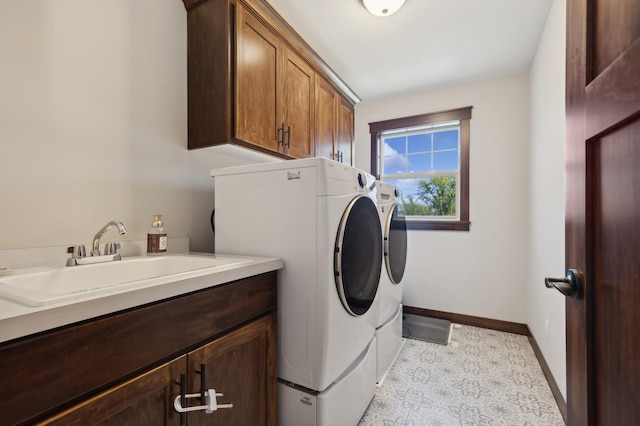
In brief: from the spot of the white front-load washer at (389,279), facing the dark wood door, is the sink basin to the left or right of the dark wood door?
right

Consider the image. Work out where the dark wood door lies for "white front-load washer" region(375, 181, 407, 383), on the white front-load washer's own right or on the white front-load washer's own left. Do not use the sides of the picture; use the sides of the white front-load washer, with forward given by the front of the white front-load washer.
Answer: on the white front-load washer's own right

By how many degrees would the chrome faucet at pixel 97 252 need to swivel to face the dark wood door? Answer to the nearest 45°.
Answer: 0° — it already faces it

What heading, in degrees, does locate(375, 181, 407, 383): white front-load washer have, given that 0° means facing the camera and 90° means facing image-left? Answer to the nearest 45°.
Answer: approximately 270°

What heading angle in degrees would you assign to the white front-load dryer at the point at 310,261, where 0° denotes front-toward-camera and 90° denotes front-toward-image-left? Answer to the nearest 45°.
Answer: approximately 315°

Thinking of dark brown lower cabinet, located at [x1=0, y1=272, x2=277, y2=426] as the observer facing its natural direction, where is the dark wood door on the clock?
The dark wood door is roughly at 12 o'clock from the dark brown lower cabinet.

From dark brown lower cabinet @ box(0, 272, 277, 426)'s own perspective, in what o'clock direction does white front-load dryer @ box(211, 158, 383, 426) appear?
The white front-load dryer is roughly at 10 o'clock from the dark brown lower cabinet.

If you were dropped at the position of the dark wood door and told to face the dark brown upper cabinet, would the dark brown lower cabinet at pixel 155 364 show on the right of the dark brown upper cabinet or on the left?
left

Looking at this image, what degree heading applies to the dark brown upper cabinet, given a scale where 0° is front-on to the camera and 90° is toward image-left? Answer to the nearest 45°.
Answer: approximately 315°

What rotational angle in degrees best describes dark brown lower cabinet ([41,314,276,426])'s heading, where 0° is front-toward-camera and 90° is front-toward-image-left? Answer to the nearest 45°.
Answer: approximately 315°

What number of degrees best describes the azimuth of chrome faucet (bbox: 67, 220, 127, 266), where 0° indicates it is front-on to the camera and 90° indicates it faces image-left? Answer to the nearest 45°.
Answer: approximately 315°
